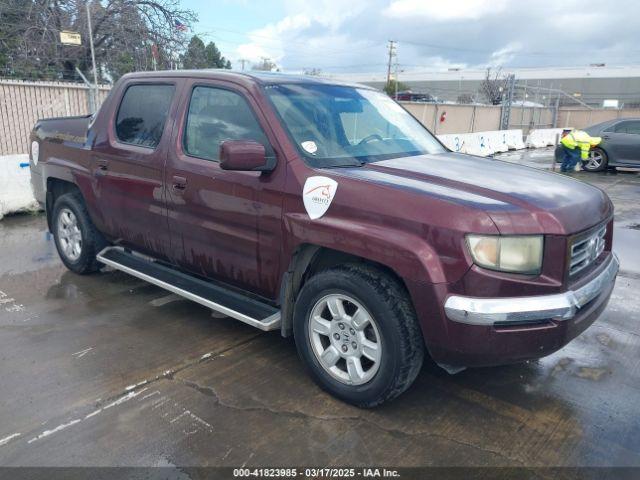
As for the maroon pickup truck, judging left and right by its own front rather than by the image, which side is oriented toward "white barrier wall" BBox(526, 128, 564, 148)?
left

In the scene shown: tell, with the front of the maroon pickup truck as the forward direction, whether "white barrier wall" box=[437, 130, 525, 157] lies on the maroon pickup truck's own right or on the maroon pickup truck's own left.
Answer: on the maroon pickup truck's own left

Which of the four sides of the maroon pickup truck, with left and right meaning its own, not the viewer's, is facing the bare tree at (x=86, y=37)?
back

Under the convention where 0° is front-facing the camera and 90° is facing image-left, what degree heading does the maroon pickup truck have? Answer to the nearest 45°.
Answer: approximately 315°

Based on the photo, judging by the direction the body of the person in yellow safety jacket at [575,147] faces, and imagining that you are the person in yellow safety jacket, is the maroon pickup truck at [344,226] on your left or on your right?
on your right

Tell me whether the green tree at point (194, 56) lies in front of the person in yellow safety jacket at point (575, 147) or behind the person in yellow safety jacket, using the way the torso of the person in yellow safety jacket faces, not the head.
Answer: behind

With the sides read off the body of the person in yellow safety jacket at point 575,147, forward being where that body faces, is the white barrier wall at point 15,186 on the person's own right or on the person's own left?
on the person's own right

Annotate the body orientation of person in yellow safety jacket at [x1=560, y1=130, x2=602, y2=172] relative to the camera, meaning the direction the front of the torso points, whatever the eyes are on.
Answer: to the viewer's right

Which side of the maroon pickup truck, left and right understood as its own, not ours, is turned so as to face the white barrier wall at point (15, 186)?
back

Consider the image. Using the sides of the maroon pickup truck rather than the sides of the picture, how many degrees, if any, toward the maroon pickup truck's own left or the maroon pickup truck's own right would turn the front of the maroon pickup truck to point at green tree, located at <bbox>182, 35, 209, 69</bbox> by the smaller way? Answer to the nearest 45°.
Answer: approximately 135° to the maroon pickup truck's own left
